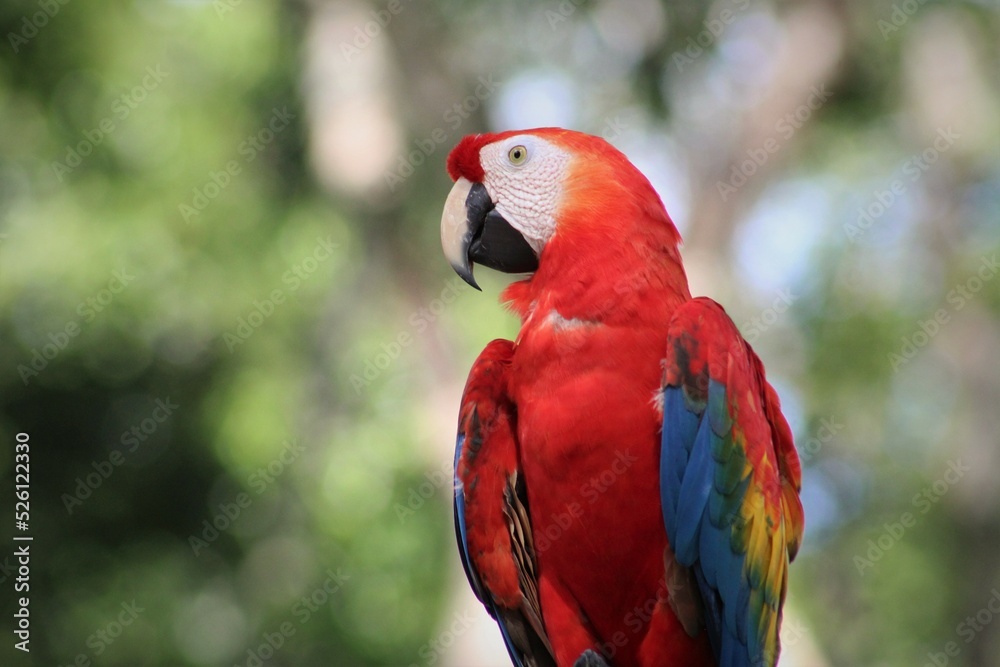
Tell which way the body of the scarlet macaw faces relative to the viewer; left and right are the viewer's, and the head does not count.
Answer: facing the viewer and to the left of the viewer
